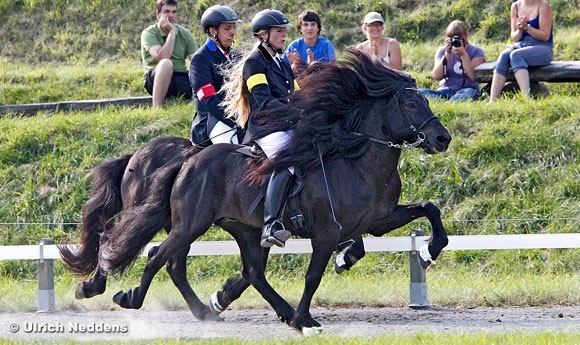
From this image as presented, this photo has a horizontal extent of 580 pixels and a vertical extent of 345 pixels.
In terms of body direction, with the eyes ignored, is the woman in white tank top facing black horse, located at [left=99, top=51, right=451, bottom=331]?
yes

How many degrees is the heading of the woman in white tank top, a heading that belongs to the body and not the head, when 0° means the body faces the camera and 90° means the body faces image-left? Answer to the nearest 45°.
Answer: approximately 0°

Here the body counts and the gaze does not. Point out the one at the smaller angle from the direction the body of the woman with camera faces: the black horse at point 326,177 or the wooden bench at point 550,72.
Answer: the black horse

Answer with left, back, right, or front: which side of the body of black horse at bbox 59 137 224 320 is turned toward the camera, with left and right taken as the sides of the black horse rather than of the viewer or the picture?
right

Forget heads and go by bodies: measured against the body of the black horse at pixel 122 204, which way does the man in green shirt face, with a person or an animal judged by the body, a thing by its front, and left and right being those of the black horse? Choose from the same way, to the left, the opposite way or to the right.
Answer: to the right

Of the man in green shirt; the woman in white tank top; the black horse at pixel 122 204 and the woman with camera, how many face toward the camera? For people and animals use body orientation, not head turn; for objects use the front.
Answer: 3

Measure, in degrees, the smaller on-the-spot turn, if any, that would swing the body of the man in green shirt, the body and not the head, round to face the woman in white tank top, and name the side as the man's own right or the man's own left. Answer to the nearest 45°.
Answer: approximately 90° to the man's own left
